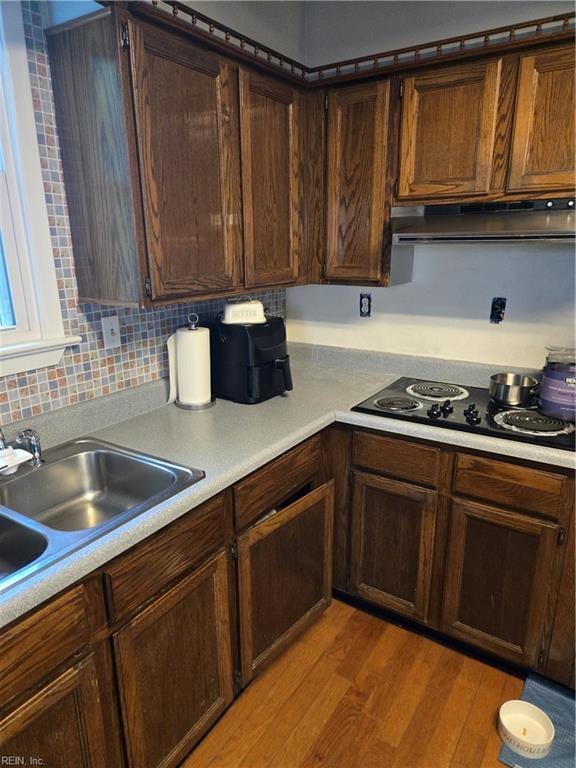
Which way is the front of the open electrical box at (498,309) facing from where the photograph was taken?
facing the viewer

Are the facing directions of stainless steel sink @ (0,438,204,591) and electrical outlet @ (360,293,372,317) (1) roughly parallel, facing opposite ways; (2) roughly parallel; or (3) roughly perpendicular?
roughly perpendicular

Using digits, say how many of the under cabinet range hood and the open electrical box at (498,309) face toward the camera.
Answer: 2

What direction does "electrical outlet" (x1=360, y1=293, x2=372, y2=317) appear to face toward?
toward the camera

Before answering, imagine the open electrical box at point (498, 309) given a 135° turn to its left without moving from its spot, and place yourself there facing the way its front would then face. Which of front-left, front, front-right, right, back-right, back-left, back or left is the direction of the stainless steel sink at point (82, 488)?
back

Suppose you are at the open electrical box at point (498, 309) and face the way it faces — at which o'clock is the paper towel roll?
The paper towel roll is roughly at 2 o'clock from the open electrical box.

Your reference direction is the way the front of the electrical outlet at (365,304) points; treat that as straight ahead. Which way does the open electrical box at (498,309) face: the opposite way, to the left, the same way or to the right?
the same way

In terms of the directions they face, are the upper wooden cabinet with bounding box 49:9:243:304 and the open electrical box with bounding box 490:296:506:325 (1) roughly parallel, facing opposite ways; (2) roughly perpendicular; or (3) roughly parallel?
roughly perpendicular

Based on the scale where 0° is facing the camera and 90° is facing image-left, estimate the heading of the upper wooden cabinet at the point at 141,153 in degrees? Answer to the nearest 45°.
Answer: approximately 315°

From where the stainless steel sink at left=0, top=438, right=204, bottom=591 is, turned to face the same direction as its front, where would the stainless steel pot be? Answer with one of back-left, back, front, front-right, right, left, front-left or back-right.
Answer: front-left

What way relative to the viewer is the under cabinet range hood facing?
toward the camera

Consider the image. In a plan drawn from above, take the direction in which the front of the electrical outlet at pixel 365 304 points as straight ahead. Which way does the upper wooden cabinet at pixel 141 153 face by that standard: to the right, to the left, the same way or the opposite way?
to the left

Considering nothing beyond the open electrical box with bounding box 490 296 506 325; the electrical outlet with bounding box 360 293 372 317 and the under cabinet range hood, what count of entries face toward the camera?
3

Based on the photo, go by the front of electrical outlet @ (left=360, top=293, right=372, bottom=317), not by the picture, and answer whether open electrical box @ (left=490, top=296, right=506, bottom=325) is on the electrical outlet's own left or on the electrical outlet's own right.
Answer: on the electrical outlet's own left
